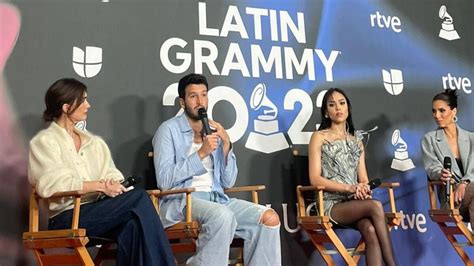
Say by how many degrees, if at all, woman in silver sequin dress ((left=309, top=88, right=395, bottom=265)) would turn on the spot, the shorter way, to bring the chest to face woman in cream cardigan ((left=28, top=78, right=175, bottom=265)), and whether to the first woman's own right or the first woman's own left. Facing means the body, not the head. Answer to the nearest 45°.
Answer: approximately 90° to the first woman's own right

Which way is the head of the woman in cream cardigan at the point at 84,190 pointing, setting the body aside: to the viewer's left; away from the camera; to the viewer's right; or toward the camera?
to the viewer's right

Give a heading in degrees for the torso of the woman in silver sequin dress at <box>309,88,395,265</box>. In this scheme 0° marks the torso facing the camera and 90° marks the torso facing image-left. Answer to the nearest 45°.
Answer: approximately 315°
